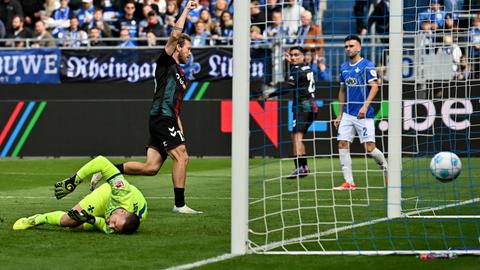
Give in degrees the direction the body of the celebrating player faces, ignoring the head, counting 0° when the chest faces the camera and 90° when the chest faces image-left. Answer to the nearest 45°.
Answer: approximately 270°

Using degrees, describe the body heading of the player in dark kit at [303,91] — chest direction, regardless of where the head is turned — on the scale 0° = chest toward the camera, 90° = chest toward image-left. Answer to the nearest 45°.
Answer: approximately 90°

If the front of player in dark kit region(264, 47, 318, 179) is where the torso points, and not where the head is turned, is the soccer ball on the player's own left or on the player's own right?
on the player's own left

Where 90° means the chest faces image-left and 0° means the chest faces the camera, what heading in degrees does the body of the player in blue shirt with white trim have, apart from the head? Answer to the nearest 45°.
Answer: approximately 45°

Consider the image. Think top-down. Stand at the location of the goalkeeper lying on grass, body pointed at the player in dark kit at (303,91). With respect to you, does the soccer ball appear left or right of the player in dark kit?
right

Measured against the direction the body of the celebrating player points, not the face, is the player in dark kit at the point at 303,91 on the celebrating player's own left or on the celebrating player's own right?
on the celebrating player's own left

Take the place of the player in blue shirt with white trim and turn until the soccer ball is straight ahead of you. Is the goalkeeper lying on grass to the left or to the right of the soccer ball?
right

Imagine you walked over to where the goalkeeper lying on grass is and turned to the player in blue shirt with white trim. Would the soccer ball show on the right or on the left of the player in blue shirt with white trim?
right

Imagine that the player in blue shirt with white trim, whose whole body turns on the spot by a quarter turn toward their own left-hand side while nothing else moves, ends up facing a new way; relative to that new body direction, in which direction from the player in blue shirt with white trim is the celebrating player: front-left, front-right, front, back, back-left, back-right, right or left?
right

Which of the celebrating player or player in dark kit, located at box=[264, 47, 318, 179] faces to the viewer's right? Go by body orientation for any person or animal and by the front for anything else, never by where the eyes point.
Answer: the celebrating player

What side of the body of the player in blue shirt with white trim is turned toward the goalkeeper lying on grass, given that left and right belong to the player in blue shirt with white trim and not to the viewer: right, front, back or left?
front

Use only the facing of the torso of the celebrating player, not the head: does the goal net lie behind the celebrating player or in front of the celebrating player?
in front

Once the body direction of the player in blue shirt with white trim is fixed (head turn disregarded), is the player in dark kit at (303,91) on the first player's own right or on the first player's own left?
on the first player's own right
